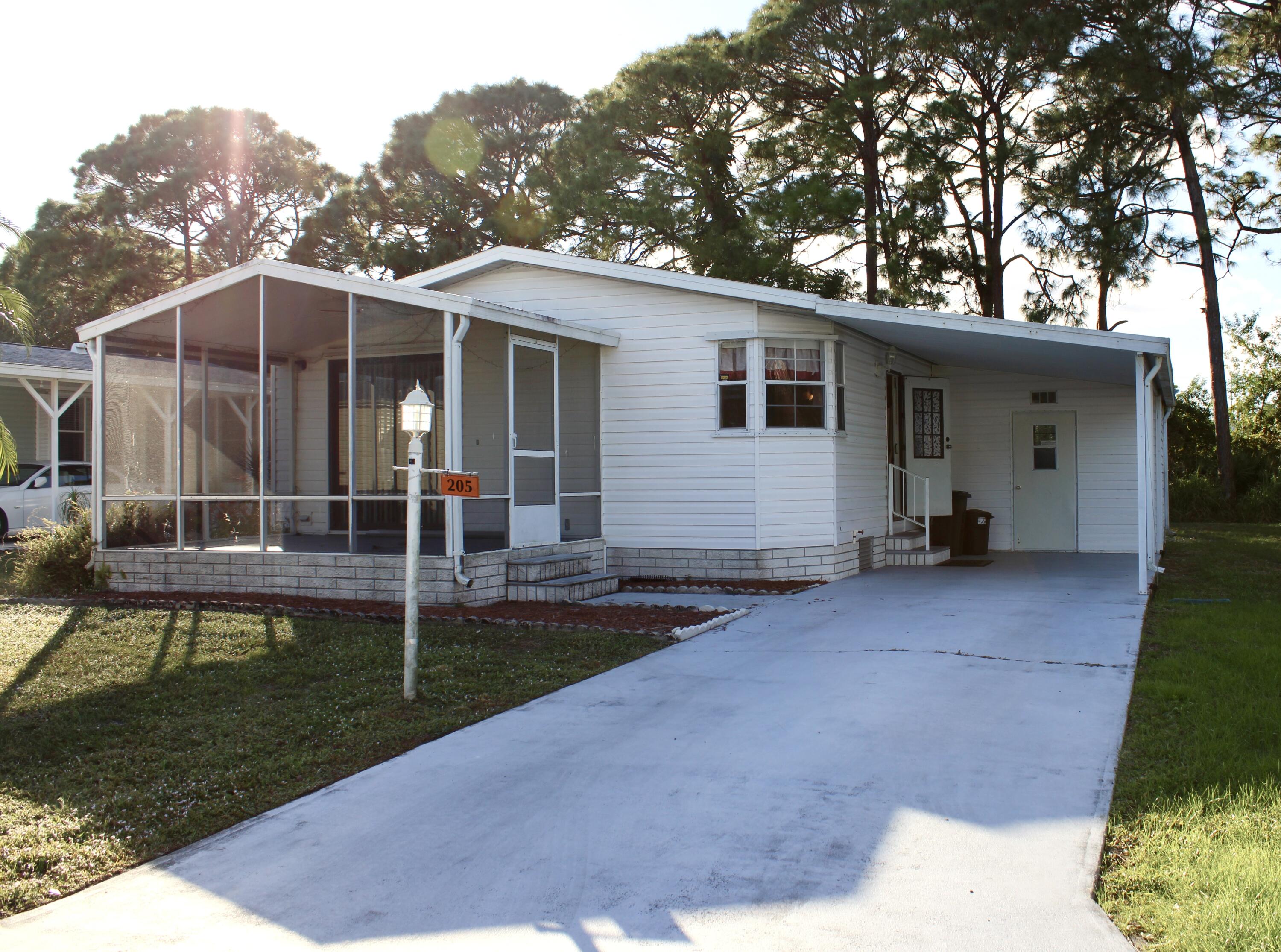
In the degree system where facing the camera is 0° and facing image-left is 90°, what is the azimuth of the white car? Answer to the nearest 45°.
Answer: approximately 45°

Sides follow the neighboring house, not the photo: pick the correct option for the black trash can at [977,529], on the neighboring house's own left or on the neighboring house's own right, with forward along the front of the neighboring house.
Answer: on the neighboring house's own left

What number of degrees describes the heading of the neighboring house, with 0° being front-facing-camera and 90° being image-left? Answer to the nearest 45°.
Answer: approximately 0°

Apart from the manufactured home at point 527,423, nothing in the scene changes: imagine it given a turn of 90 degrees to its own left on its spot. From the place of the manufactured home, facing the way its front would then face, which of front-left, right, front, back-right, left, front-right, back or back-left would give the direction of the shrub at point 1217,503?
front-left

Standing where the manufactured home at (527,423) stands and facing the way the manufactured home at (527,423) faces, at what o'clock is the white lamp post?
The white lamp post is roughly at 12 o'clock from the manufactured home.

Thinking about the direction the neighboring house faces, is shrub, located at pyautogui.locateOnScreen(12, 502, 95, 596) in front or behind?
in front

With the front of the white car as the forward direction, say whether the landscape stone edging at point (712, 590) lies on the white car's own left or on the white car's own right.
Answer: on the white car's own left

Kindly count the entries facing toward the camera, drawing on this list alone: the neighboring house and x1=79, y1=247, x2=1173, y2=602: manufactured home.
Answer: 2

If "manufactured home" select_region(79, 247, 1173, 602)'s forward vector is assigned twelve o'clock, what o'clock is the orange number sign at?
The orange number sign is roughly at 12 o'clock from the manufactured home.

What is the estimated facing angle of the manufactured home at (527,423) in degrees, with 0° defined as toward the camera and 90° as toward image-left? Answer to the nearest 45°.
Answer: approximately 0°
